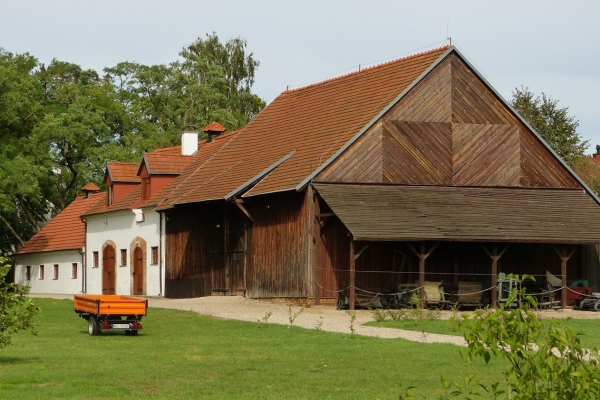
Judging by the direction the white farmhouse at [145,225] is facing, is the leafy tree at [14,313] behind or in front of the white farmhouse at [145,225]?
in front

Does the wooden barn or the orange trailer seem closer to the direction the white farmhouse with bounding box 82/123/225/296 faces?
the orange trailer

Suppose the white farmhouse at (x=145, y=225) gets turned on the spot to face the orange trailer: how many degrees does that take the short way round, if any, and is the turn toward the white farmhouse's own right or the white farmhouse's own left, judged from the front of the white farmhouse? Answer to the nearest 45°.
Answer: approximately 45° to the white farmhouse's own left

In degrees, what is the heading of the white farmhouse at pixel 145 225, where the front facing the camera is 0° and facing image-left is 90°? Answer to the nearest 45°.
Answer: approximately 45°

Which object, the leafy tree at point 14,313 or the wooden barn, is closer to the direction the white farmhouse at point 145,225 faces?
the leafy tree

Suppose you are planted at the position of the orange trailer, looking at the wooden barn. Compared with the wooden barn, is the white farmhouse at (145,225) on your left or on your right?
left

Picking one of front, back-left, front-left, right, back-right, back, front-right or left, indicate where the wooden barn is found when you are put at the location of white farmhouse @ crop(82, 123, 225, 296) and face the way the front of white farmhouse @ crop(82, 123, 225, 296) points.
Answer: left
